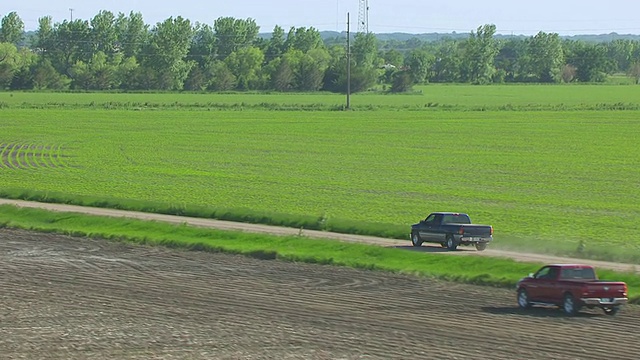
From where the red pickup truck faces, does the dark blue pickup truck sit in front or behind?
in front

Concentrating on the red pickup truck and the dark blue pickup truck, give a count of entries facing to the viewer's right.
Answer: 0

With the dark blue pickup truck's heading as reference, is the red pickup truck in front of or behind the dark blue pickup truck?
behind

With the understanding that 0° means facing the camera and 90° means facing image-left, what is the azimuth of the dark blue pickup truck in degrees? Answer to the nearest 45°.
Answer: approximately 135°

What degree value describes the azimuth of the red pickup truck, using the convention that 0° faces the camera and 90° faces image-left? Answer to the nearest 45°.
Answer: approximately 135°
